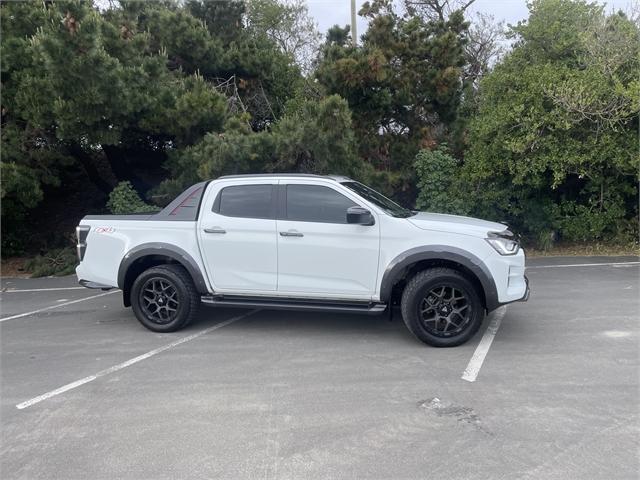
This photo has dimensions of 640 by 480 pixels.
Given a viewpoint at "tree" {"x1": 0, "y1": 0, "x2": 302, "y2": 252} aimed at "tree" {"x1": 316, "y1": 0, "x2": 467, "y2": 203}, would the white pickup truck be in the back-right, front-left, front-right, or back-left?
front-right

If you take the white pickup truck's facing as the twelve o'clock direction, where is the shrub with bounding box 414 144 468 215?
The shrub is roughly at 10 o'clock from the white pickup truck.

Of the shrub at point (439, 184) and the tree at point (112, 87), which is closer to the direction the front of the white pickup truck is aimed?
the shrub

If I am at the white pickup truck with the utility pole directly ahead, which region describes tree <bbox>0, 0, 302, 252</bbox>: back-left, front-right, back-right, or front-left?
front-left

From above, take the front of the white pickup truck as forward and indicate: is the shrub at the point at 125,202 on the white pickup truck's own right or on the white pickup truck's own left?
on the white pickup truck's own left

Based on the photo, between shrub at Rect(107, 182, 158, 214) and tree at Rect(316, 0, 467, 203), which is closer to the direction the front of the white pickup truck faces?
the tree

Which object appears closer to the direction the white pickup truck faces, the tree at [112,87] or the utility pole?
the utility pole

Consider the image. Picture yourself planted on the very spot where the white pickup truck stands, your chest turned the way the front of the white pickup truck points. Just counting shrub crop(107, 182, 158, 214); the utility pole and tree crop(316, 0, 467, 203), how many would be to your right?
0

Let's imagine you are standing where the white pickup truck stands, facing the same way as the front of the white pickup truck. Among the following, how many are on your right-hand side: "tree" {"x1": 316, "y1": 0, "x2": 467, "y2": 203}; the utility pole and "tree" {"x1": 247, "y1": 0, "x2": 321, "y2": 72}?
0

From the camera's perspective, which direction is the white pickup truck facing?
to the viewer's right

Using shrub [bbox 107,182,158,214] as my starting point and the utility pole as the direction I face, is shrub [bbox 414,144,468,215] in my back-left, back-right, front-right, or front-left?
front-right

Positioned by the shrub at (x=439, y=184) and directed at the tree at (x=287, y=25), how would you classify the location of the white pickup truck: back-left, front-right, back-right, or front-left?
back-left

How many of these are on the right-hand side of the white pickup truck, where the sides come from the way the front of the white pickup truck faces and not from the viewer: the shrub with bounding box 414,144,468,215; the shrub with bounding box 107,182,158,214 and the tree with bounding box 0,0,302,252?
0

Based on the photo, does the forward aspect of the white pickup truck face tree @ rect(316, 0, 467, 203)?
no

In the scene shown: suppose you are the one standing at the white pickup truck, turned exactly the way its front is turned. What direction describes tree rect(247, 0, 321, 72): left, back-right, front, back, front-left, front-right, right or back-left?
left

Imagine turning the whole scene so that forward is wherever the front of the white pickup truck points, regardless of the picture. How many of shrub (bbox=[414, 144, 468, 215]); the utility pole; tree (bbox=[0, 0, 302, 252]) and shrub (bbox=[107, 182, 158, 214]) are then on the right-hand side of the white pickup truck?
0
